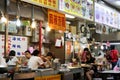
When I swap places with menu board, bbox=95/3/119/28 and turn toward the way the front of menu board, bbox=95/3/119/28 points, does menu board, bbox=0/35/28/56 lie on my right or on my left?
on my right

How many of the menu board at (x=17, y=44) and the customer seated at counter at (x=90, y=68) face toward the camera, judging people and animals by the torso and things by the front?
1

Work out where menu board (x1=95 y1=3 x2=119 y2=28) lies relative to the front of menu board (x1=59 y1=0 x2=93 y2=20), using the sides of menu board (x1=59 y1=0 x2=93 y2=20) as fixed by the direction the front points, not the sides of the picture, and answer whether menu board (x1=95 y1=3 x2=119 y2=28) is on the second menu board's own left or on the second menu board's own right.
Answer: on the second menu board's own left

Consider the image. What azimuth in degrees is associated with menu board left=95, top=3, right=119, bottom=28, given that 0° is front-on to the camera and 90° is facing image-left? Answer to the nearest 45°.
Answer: approximately 315°
